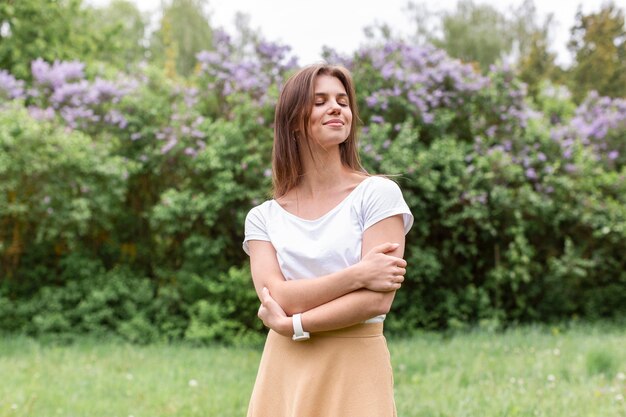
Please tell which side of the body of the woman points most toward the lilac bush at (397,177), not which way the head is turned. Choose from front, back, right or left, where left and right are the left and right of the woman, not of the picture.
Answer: back

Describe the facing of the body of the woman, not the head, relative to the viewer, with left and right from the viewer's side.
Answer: facing the viewer

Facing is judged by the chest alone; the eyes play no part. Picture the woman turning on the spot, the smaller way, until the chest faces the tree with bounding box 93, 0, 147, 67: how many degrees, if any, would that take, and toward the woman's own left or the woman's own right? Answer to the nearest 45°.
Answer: approximately 180°

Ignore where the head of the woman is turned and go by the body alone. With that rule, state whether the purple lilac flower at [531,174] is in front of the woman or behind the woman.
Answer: behind

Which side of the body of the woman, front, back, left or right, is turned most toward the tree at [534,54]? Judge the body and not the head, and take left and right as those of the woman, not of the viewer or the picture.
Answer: back

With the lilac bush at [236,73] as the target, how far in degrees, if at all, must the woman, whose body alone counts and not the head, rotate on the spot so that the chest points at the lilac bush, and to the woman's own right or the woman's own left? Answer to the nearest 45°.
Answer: approximately 180°

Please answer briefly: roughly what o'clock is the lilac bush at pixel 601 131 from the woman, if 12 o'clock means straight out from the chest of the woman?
The lilac bush is roughly at 7 o'clock from the woman.

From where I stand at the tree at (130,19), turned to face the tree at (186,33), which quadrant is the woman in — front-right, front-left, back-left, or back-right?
front-right

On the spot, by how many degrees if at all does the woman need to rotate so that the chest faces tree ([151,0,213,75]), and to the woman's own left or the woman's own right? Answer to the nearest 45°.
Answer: approximately 180°
